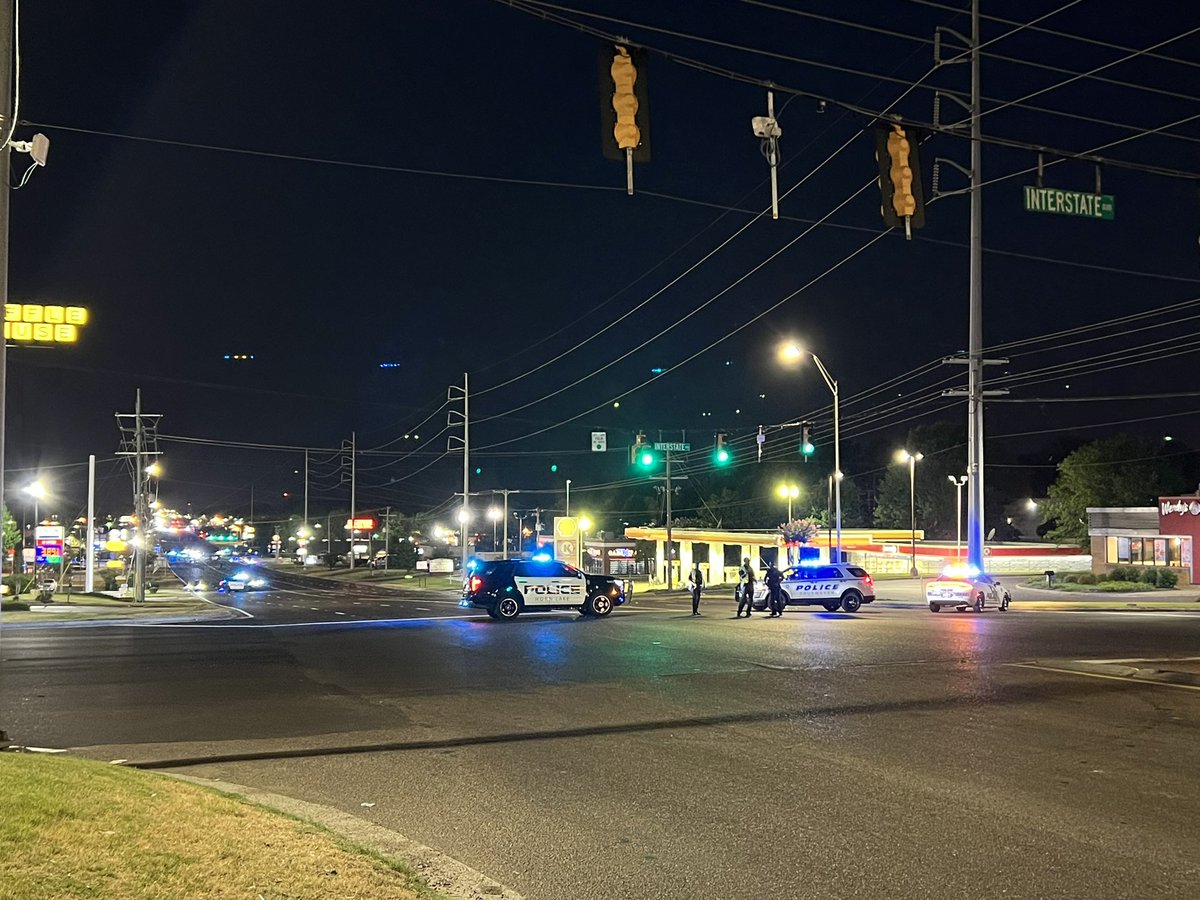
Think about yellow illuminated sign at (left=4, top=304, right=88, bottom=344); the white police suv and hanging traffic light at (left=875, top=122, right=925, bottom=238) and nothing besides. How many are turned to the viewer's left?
1

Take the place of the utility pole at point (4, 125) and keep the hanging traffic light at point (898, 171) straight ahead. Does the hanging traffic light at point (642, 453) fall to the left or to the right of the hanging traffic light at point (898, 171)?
left

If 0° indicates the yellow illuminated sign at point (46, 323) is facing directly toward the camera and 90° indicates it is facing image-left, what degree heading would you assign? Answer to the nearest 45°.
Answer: approximately 0°

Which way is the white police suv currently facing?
to the viewer's left

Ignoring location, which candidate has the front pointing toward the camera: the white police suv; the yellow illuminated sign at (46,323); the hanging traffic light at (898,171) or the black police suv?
the yellow illuminated sign

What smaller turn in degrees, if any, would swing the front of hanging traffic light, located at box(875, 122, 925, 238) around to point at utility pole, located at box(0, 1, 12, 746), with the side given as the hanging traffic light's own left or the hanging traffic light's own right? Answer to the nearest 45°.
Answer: approximately 135° to the hanging traffic light's own left

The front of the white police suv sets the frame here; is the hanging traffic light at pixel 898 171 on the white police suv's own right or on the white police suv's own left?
on the white police suv's own left

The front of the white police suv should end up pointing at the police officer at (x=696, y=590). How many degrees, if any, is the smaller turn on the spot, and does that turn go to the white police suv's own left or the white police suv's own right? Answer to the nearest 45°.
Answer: approximately 45° to the white police suv's own left

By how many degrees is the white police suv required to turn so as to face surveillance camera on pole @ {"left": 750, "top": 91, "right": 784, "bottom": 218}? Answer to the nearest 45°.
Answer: approximately 90° to its left

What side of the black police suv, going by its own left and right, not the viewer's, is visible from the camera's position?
right

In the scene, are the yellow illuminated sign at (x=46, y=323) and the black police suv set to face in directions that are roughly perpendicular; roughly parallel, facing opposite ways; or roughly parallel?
roughly perpendicular

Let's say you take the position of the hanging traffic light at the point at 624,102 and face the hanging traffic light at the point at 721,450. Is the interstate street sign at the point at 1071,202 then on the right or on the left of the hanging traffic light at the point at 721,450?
right

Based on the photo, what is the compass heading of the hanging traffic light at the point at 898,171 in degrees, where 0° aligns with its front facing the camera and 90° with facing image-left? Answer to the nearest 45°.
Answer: approximately 180°

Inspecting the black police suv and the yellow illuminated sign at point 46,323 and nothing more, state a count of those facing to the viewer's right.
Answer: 1
